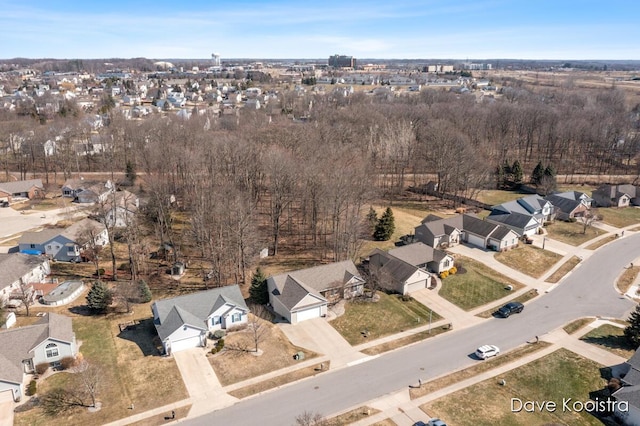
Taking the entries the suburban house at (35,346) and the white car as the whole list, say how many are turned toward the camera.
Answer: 1

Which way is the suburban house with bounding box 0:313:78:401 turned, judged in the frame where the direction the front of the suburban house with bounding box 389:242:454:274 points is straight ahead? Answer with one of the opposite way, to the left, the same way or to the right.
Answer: the same way

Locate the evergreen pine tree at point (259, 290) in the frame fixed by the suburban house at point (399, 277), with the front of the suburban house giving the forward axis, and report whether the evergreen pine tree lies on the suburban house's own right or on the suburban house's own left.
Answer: on the suburban house's own right

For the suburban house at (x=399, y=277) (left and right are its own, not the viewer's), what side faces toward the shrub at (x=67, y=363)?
right

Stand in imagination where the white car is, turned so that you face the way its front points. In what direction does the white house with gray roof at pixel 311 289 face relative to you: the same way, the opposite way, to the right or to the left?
to the right

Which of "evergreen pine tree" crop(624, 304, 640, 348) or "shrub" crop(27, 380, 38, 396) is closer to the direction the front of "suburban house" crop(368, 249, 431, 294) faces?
the evergreen pine tree

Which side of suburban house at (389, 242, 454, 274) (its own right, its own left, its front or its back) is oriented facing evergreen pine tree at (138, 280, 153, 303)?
right

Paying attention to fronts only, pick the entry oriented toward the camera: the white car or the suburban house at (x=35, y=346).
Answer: the suburban house

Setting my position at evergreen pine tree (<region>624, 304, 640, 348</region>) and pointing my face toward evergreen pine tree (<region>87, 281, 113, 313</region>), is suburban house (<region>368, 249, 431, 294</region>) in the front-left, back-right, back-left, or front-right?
front-right

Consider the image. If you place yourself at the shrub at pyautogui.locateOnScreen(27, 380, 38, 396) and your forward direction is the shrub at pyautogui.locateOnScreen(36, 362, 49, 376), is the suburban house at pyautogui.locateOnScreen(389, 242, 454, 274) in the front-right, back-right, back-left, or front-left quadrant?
front-right

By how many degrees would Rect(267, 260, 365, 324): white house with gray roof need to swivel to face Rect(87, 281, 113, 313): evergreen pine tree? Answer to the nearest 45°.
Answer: approximately 135° to its right

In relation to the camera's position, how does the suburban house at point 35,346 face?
facing the viewer

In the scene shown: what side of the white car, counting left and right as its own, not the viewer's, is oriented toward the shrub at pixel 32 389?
back

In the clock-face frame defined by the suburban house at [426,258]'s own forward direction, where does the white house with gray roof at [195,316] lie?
The white house with gray roof is roughly at 3 o'clock from the suburban house.
